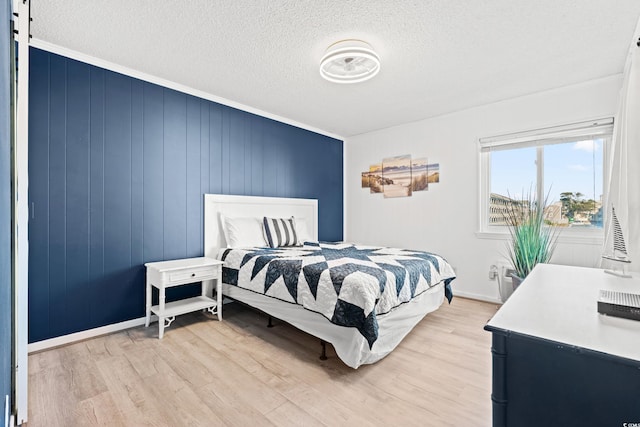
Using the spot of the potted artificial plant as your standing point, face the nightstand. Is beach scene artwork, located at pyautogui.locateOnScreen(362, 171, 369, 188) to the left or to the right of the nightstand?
right

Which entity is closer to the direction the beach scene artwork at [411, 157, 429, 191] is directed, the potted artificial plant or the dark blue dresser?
the dark blue dresser

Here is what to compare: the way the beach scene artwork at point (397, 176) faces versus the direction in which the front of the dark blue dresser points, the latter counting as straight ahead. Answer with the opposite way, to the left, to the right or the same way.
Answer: to the left

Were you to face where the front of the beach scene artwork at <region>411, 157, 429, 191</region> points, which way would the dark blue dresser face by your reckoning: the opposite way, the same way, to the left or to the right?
to the right

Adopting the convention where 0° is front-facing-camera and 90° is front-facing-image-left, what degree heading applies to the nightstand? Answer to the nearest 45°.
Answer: approximately 315°

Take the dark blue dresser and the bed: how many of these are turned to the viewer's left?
1

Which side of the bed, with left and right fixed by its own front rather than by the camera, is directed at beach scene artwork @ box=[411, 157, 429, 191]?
left

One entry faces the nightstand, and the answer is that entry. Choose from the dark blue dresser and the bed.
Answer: the dark blue dresser

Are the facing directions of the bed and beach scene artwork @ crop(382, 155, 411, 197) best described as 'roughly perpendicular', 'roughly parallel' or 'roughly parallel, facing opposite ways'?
roughly perpendicular

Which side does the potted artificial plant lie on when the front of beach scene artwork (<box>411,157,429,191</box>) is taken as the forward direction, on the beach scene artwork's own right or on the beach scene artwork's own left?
on the beach scene artwork's own left

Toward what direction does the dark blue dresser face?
to the viewer's left
